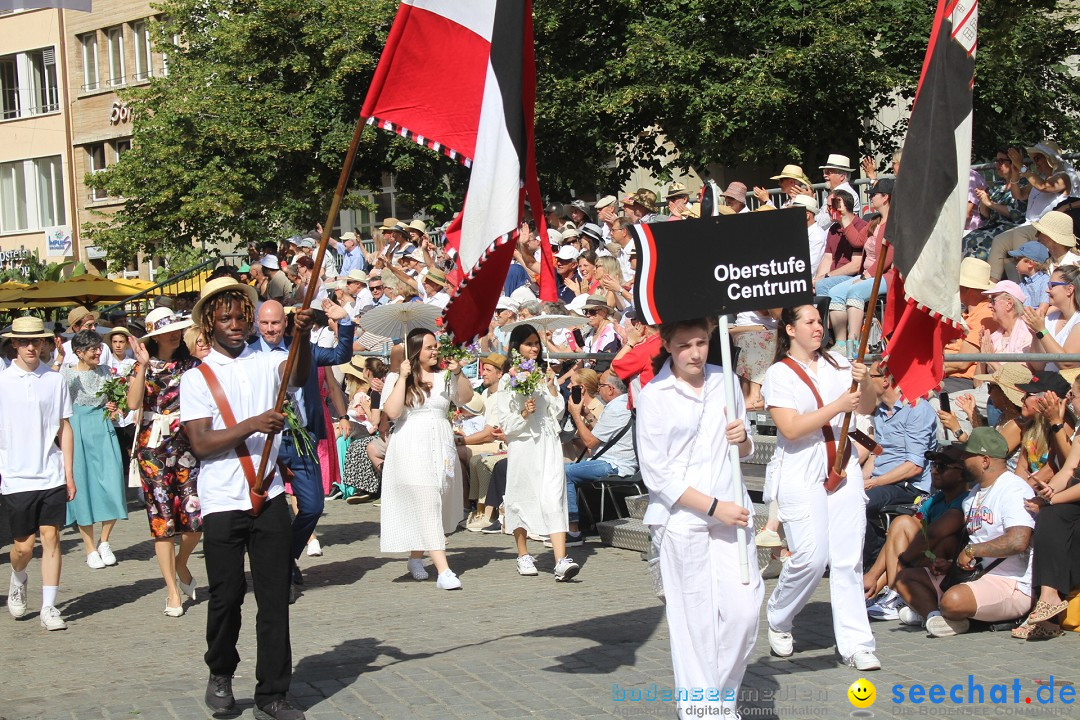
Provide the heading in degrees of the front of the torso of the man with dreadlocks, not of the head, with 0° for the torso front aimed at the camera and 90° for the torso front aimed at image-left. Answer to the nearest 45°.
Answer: approximately 315°

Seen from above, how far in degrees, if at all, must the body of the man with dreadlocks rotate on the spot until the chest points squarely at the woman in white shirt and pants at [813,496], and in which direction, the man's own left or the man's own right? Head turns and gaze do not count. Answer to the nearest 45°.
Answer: approximately 45° to the man's own left

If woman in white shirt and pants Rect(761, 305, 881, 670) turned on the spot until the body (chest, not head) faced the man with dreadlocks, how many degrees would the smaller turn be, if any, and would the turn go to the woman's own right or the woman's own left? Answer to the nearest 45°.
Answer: approximately 90° to the woman's own right

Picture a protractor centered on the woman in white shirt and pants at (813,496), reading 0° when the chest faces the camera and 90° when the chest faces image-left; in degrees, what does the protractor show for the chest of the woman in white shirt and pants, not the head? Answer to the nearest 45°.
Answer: approximately 315°
